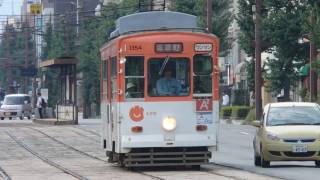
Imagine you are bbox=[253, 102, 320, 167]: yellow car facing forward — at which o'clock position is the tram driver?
The tram driver is roughly at 2 o'clock from the yellow car.

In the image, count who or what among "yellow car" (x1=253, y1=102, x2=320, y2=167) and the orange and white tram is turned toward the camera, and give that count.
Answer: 2

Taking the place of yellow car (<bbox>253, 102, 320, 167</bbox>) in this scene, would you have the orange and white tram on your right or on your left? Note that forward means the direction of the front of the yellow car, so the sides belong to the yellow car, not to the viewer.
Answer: on your right

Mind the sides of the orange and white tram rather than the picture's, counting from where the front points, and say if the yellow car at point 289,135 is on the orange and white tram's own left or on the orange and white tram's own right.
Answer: on the orange and white tram's own left

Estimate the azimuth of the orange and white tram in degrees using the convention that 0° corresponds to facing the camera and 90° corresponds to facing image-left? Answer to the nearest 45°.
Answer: approximately 0°
